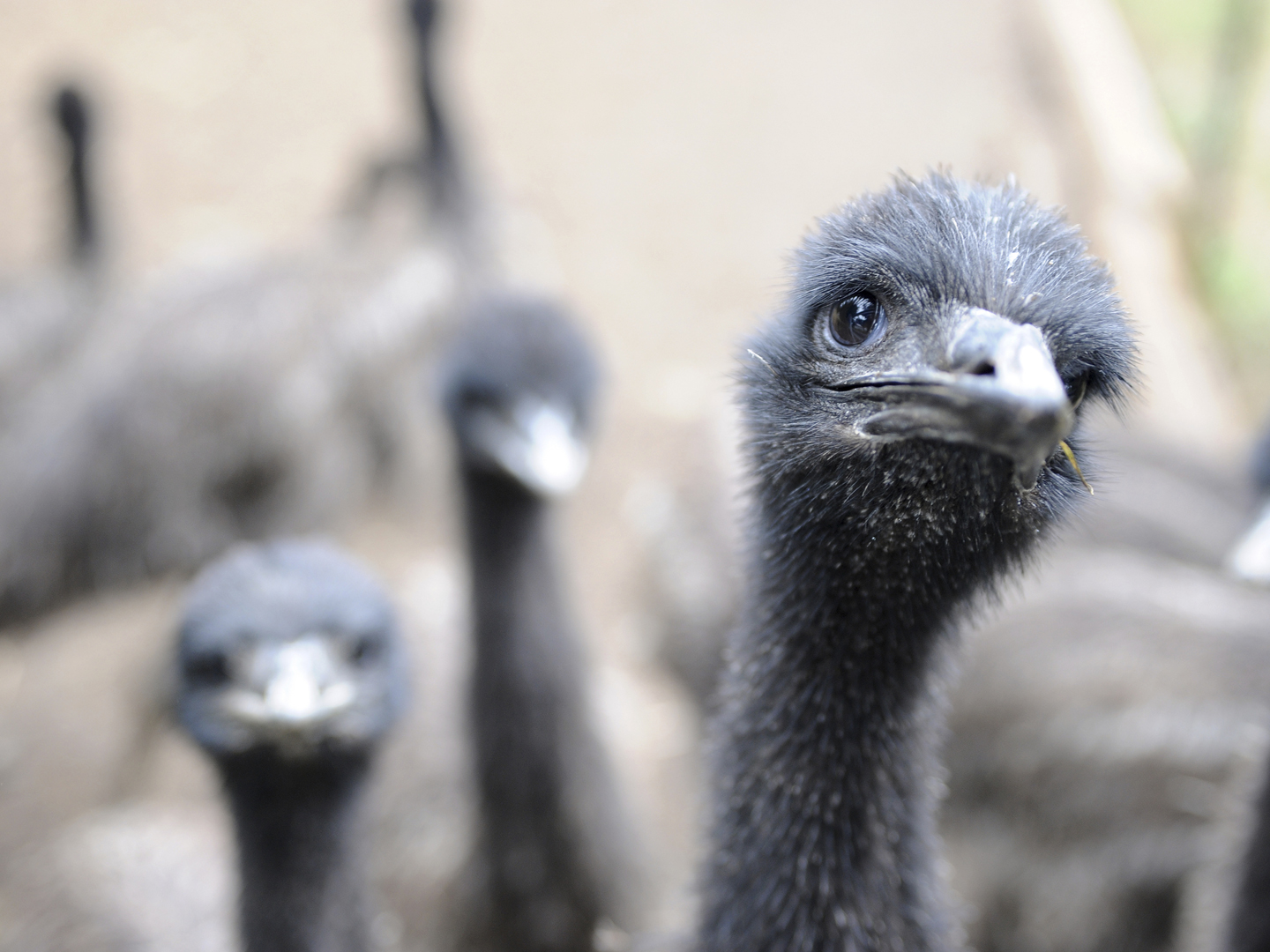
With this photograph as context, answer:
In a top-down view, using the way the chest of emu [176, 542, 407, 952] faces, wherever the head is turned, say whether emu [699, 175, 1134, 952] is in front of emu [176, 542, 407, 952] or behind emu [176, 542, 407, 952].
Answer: in front

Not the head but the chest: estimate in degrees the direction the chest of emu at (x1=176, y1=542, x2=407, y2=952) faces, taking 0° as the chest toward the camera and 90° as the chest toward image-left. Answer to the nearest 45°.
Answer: approximately 0°

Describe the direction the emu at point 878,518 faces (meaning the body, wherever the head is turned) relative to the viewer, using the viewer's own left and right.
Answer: facing the viewer and to the right of the viewer

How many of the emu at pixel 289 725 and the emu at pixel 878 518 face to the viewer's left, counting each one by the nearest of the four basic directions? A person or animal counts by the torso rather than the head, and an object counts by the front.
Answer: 0

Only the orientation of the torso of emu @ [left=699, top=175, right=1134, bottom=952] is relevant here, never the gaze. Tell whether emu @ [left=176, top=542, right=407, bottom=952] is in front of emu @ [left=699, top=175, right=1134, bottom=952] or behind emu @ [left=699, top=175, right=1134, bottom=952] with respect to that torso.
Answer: behind
